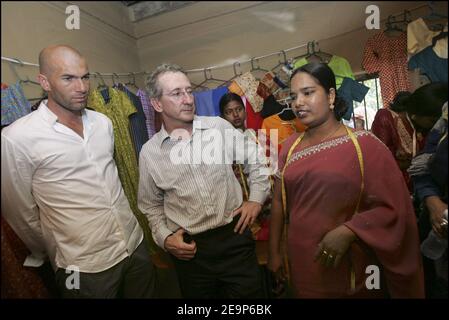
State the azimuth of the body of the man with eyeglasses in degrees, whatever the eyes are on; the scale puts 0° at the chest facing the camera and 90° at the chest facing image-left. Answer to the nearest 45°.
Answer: approximately 0°

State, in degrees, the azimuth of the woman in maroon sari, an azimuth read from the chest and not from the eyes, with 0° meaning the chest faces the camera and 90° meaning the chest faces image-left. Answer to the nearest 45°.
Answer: approximately 45°

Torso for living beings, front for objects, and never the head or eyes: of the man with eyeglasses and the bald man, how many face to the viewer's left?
0

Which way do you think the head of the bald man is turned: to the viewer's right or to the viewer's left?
to the viewer's right
